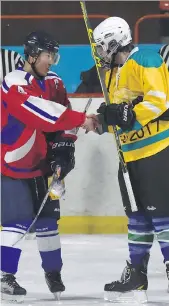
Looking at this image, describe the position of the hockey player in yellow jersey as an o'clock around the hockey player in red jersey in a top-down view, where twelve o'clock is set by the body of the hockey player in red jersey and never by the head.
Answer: The hockey player in yellow jersey is roughly at 11 o'clock from the hockey player in red jersey.

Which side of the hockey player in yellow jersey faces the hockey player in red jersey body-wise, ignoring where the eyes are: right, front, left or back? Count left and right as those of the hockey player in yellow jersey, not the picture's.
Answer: front

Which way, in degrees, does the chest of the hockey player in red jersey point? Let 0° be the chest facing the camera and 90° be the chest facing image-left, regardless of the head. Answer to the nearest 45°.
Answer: approximately 315°

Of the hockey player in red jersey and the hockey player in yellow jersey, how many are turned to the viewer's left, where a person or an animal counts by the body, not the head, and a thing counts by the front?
1

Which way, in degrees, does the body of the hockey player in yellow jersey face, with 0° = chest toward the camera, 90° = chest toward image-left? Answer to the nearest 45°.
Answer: approximately 90°
